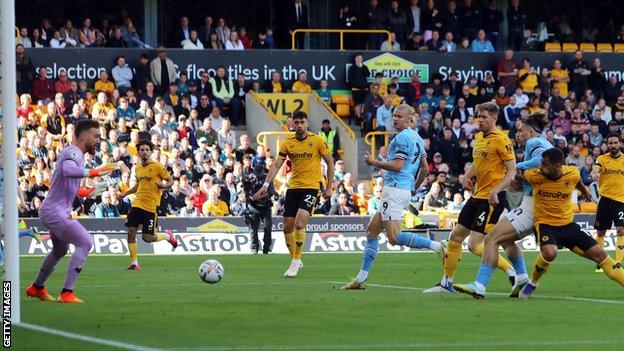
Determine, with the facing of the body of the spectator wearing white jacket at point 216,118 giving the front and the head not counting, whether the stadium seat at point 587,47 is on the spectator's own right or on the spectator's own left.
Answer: on the spectator's own left

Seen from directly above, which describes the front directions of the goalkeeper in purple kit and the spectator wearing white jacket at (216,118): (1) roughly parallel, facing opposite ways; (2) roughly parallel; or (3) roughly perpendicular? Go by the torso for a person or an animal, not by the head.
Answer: roughly perpendicular

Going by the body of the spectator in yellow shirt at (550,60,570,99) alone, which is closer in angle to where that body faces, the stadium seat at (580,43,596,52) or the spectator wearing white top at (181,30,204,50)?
the spectator wearing white top

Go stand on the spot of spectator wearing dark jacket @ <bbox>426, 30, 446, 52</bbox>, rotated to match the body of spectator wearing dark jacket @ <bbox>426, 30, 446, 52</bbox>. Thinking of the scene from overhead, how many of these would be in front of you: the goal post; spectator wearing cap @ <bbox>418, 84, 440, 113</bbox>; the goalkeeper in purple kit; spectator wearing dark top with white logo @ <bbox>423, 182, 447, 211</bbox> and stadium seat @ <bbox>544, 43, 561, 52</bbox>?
4

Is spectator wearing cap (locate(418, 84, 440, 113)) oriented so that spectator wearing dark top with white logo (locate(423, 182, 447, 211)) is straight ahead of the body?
yes

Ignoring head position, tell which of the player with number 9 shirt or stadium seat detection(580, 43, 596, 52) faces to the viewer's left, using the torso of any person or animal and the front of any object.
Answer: the player with number 9 shirt

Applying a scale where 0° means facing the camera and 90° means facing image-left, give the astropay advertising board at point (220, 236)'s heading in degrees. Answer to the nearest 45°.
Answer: approximately 0°

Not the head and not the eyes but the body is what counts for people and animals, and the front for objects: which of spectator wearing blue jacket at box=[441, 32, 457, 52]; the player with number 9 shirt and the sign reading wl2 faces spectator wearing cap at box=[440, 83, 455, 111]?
spectator wearing blue jacket at box=[441, 32, 457, 52]

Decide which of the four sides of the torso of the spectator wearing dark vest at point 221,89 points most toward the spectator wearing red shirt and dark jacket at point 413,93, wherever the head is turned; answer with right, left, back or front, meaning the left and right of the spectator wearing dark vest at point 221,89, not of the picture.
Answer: left

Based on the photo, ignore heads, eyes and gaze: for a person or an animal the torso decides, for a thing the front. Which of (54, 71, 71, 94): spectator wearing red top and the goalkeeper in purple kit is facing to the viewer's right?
the goalkeeper in purple kit

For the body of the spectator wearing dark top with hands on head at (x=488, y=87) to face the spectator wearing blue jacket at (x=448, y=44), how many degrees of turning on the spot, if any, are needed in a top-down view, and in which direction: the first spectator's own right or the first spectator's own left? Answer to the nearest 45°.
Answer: approximately 135° to the first spectator's own right

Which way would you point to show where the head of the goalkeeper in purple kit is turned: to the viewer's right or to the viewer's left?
to the viewer's right
